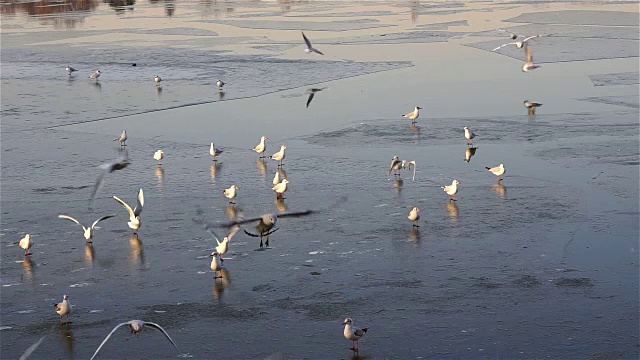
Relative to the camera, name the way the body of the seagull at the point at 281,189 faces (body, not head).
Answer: to the viewer's right

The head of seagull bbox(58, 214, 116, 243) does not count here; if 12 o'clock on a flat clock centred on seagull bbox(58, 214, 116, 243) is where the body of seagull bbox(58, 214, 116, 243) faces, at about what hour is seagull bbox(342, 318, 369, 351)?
seagull bbox(342, 318, 369, 351) is roughly at 11 o'clock from seagull bbox(58, 214, 116, 243).

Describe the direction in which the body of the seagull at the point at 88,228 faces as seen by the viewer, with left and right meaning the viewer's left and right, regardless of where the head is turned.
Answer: facing the viewer

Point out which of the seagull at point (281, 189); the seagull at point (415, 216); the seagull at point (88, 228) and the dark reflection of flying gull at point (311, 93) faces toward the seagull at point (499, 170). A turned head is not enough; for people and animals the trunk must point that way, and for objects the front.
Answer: the seagull at point (281, 189)

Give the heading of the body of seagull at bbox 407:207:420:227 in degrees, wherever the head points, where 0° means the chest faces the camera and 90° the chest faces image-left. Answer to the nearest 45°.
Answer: approximately 45°

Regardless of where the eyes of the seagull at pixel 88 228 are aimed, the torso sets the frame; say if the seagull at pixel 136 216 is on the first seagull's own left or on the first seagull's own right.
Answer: on the first seagull's own left
